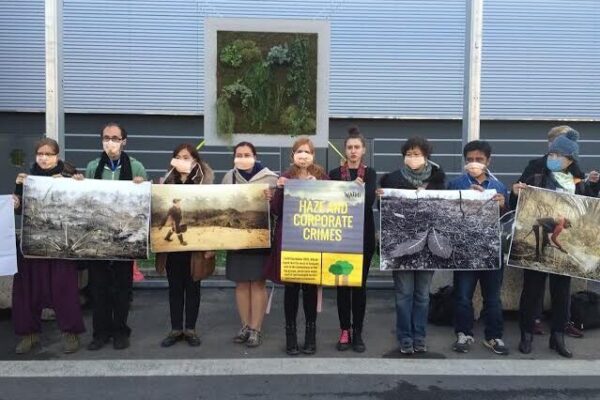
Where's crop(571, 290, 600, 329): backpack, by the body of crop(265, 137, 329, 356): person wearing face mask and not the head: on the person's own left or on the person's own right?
on the person's own left

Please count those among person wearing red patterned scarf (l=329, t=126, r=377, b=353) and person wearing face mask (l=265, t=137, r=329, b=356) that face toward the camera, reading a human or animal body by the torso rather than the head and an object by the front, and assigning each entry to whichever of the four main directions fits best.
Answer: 2

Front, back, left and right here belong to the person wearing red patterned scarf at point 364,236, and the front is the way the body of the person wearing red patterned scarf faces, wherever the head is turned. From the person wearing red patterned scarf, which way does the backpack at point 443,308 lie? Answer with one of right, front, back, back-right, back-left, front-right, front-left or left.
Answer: back-left

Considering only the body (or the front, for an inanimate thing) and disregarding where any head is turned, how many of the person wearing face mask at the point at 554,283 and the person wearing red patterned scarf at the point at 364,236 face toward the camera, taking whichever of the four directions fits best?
2

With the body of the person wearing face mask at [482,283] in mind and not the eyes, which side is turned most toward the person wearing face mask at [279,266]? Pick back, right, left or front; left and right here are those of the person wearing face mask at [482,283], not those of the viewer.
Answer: right

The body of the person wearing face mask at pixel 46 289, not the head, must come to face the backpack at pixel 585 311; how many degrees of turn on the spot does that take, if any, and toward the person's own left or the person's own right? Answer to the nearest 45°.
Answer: approximately 90° to the person's own left

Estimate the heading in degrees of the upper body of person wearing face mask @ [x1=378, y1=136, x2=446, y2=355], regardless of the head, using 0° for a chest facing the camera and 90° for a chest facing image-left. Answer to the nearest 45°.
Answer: approximately 0°

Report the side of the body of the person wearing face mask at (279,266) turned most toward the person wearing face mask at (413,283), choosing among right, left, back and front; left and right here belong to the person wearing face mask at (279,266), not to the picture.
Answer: left

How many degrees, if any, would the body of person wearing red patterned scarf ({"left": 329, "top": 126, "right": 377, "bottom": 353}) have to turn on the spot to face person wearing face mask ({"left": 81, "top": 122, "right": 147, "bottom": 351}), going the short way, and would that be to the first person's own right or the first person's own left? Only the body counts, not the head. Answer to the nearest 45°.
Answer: approximately 90° to the first person's own right

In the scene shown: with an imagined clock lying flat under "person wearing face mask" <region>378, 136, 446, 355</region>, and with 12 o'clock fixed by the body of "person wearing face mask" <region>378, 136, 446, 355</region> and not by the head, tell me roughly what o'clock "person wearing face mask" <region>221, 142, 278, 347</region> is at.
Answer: "person wearing face mask" <region>221, 142, 278, 347</region> is roughly at 3 o'clock from "person wearing face mask" <region>378, 136, 446, 355</region>.

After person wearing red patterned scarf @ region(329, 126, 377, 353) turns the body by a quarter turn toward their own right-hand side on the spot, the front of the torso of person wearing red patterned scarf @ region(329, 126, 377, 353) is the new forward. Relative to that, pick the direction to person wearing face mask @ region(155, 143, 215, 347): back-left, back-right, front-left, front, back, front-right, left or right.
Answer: front

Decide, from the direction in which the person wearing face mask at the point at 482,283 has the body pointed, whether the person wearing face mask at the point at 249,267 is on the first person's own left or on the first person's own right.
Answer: on the first person's own right

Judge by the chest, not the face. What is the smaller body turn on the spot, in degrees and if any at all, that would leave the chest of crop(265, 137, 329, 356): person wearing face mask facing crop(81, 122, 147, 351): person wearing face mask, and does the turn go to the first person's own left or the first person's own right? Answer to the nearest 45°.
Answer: approximately 90° to the first person's own right
